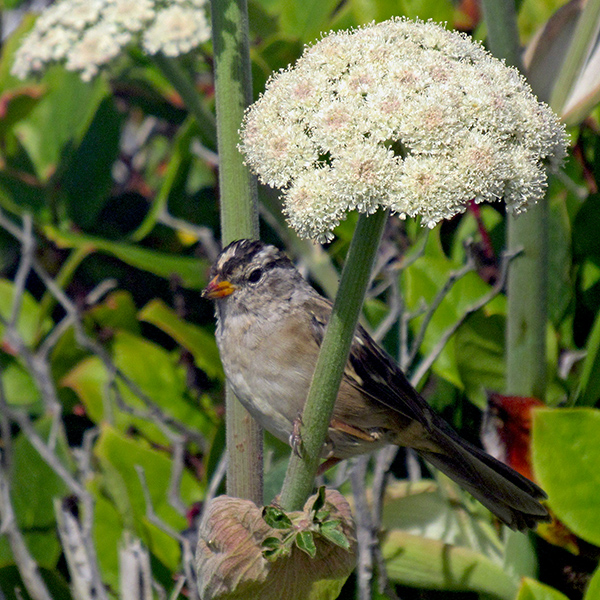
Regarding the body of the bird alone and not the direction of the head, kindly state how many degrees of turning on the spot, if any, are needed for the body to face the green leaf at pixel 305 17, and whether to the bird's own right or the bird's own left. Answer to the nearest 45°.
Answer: approximately 135° to the bird's own right

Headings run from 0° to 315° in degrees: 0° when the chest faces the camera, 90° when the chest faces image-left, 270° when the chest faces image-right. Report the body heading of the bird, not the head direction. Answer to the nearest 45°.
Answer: approximately 45°

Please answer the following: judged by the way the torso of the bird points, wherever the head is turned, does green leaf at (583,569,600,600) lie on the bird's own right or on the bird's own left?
on the bird's own left

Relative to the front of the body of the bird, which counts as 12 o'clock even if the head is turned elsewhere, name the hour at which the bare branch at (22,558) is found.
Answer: The bare branch is roughly at 1 o'clock from the bird.
